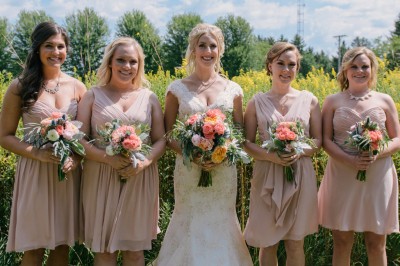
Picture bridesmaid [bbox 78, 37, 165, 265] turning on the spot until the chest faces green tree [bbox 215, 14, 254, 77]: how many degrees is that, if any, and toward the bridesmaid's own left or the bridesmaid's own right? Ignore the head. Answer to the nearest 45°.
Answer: approximately 180°

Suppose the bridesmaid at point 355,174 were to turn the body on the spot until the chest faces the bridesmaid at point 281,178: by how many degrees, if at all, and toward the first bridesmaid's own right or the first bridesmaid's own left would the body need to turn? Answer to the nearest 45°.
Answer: approximately 45° to the first bridesmaid's own right

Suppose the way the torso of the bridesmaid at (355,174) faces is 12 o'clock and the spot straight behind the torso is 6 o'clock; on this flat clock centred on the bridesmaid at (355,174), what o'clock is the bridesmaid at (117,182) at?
the bridesmaid at (117,182) is roughly at 2 o'clock from the bridesmaid at (355,174).

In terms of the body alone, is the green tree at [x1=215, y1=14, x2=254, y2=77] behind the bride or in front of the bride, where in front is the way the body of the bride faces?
behind

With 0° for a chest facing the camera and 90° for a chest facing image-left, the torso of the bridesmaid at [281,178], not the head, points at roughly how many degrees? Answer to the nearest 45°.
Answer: approximately 0°

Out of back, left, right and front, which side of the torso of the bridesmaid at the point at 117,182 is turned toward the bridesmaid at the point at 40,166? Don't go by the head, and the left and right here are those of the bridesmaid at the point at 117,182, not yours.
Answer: right

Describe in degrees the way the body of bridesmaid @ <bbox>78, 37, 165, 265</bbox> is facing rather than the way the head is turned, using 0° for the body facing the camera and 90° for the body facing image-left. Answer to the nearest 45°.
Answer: approximately 0°

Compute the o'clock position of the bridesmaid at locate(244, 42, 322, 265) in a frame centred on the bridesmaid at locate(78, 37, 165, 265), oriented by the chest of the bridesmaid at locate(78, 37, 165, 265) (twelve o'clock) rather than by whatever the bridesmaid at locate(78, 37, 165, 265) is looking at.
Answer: the bridesmaid at locate(244, 42, 322, 265) is roughly at 9 o'clock from the bridesmaid at locate(78, 37, 165, 265).

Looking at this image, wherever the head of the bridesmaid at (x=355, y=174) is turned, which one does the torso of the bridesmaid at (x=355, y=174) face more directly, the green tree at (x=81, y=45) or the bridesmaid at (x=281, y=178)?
the bridesmaid

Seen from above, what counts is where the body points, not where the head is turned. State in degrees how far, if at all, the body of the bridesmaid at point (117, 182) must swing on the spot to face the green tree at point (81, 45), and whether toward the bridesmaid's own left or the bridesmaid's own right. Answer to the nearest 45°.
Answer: approximately 180°

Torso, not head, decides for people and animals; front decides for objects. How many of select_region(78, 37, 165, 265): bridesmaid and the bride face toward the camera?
2
